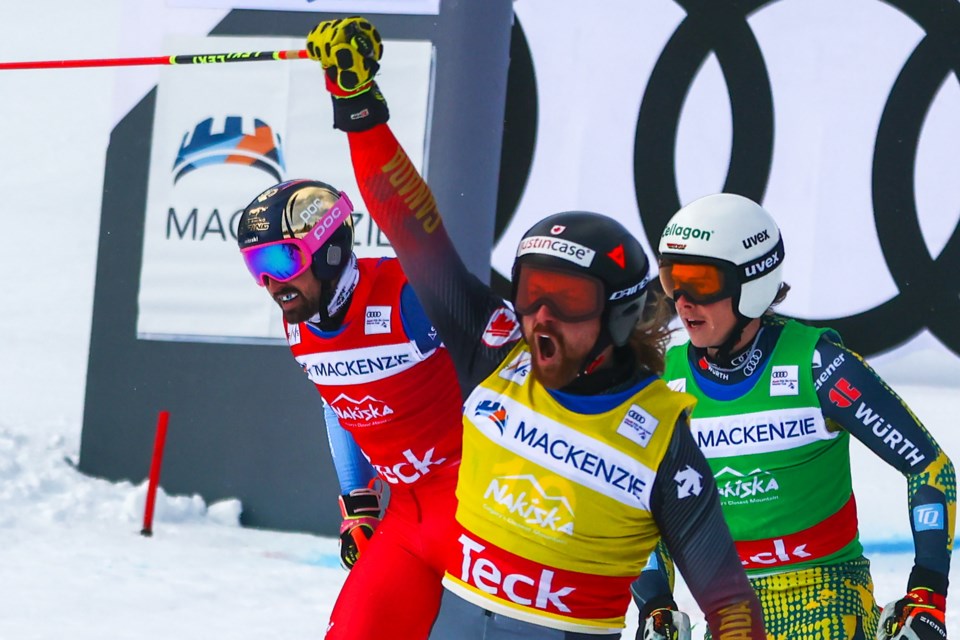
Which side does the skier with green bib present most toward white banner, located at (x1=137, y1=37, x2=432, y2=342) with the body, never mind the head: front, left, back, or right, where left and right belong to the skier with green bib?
right

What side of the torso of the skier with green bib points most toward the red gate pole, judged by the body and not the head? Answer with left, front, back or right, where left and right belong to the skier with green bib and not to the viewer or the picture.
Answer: right

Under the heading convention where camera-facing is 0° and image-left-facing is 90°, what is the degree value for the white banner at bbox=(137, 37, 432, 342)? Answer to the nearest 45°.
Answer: approximately 0°

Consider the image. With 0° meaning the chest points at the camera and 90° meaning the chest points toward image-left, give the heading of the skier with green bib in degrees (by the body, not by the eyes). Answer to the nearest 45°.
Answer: approximately 45°

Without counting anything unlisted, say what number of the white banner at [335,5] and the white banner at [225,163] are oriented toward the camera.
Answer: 2
